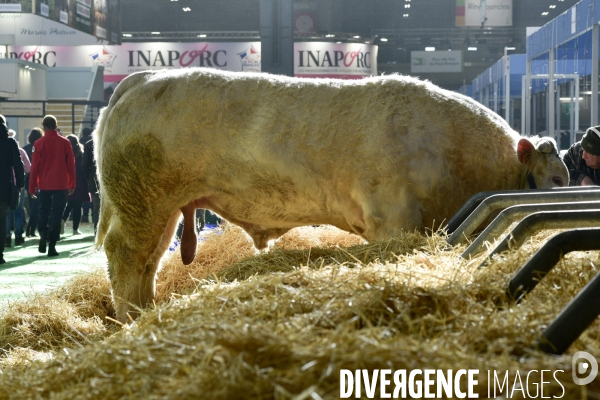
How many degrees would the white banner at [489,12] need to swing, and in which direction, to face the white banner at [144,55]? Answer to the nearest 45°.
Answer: approximately 90° to its right

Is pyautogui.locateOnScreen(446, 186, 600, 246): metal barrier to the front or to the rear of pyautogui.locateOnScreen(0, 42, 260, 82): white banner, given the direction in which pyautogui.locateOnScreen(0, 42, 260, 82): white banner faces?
to the front

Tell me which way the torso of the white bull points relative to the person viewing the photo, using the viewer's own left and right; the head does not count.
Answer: facing to the right of the viewer

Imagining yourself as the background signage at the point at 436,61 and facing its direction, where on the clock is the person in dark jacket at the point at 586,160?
The person in dark jacket is roughly at 12 o'clock from the background signage.

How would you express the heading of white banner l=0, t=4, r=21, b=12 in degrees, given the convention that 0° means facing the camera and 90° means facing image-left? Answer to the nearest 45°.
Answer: approximately 0°

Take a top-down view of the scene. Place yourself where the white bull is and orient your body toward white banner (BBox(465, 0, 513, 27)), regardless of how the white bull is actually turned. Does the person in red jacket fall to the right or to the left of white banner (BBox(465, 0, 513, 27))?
left

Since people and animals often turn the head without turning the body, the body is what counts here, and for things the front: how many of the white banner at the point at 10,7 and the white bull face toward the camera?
1

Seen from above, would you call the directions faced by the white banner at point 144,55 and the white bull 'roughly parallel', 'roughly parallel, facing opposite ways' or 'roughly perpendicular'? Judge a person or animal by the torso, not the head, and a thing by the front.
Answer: roughly perpendicular

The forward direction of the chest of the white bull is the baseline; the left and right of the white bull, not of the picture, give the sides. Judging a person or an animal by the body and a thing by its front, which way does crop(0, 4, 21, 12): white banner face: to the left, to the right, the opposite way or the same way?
to the right
